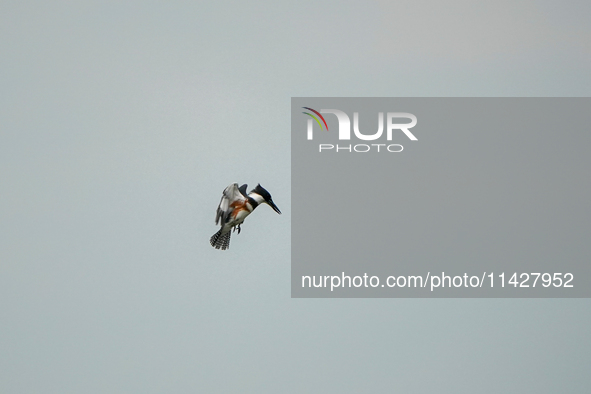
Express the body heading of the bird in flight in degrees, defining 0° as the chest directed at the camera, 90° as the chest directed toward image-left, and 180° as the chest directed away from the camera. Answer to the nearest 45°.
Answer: approximately 270°
